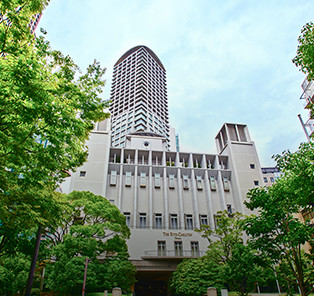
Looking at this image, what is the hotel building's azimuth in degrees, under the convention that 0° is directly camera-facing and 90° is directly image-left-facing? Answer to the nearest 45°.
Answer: approximately 0°

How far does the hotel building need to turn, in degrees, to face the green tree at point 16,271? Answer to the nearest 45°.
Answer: approximately 45° to its right

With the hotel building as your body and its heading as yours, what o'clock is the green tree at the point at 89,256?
The green tree is roughly at 1 o'clock from the hotel building.

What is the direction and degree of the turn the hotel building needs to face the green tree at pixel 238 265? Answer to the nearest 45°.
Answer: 0° — it already faces it
